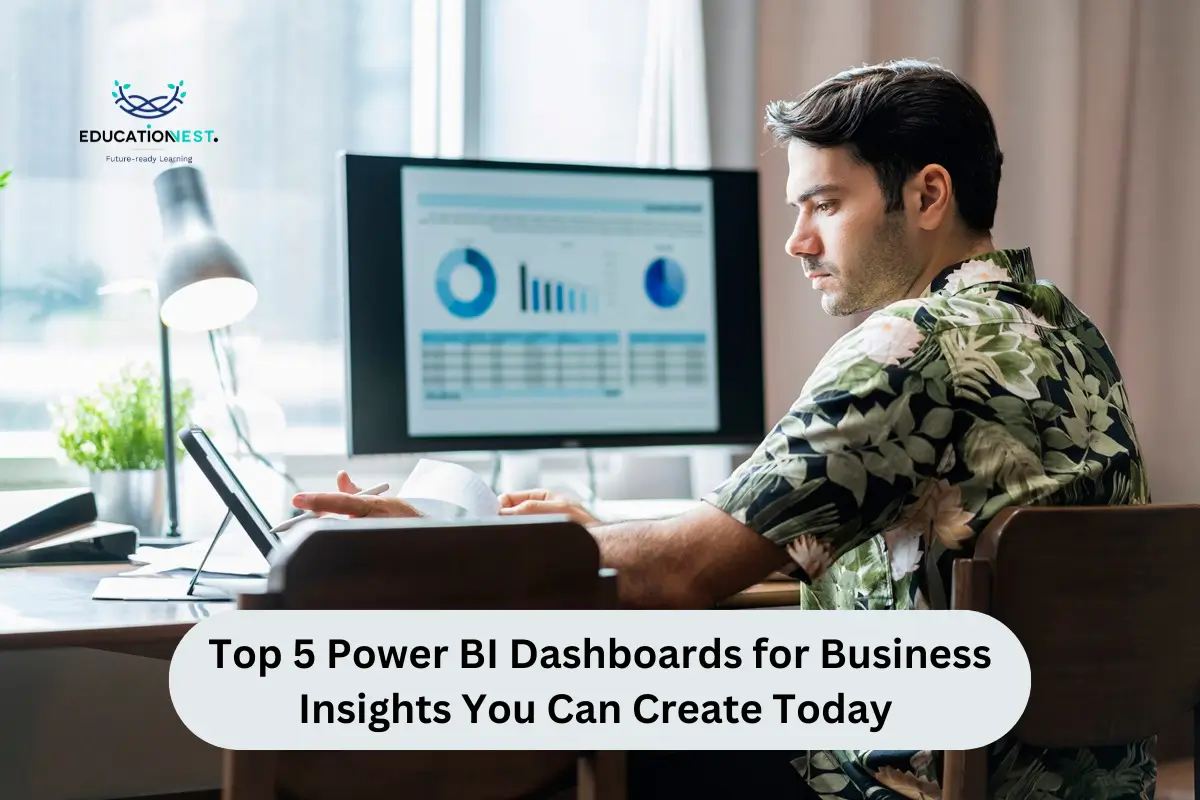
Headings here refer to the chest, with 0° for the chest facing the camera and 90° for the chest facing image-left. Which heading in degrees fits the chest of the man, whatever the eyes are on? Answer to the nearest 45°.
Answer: approximately 135°

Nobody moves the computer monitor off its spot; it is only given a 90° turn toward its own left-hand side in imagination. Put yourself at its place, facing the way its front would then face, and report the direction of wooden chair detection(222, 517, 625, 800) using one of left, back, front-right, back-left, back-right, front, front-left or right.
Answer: back-right

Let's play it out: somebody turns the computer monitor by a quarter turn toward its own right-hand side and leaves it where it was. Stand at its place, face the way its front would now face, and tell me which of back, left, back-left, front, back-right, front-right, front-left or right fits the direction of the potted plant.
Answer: front-right

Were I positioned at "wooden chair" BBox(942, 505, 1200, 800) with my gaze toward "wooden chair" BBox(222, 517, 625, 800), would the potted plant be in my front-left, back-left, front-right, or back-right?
front-right

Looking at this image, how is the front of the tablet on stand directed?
to the viewer's right

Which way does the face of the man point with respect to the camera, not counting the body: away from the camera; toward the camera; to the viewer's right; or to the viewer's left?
to the viewer's left

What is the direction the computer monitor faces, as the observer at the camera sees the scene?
facing the viewer and to the right of the viewer

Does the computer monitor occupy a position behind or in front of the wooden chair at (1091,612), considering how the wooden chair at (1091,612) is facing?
in front

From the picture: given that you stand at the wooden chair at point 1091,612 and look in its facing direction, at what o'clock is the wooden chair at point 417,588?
the wooden chair at point 417,588 is roughly at 9 o'clock from the wooden chair at point 1091,612.

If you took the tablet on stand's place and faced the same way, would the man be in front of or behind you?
in front

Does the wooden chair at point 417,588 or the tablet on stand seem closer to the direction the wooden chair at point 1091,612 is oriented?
the tablet on stand

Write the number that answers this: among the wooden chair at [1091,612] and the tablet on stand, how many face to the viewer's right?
1

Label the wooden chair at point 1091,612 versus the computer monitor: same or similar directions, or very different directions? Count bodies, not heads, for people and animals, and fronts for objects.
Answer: very different directions

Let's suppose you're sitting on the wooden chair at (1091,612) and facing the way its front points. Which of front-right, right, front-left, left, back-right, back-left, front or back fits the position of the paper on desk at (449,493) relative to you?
front-left

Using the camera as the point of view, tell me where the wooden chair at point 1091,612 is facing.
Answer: facing away from the viewer and to the left of the viewer
